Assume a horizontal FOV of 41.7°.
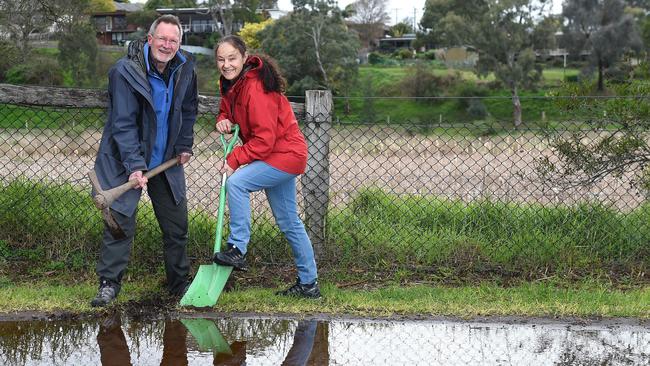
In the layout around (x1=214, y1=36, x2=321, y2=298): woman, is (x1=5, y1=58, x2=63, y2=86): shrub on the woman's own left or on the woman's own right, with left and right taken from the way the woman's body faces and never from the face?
on the woman's own right

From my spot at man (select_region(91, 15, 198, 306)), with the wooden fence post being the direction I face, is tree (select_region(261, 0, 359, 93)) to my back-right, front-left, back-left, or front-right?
front-left

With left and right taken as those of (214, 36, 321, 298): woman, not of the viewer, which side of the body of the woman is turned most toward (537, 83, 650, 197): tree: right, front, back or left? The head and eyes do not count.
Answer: back

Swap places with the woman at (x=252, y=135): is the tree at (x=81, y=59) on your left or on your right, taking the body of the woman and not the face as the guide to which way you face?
on your right

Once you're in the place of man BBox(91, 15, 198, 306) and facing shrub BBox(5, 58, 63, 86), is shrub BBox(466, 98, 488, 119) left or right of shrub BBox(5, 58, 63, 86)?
right
